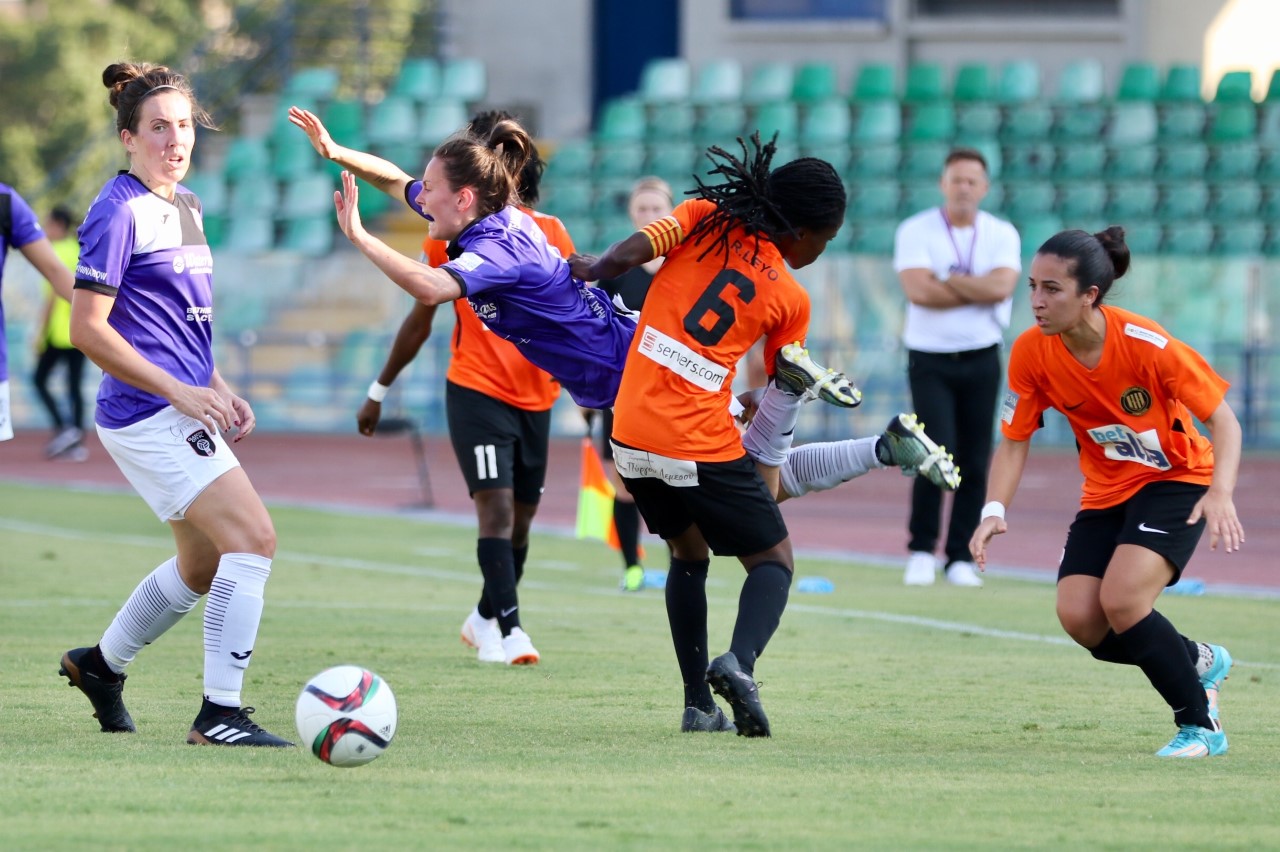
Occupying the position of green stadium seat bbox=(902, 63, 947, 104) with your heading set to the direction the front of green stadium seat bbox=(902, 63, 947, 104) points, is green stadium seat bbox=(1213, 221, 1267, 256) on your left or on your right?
on your left

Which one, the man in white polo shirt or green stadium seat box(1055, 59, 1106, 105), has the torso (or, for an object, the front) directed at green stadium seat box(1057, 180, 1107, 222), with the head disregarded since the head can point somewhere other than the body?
green stadium seat box(1055, 59, 1106, 105)

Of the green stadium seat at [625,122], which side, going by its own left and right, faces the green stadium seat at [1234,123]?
left

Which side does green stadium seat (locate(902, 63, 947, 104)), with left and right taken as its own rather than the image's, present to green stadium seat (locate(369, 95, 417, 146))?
right

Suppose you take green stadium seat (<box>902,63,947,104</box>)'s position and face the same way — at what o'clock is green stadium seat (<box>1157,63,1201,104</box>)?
green stadium seat (<box>1157,63,1201,104</box>) is roughly at 9 o'clock from green stadium seat (<box>902,63,947,104</box>).

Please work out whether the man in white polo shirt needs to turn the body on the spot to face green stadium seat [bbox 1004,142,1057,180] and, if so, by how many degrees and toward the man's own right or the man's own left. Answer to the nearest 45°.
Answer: approximately 180°

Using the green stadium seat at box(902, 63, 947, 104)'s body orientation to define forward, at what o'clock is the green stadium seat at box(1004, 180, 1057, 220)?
the green stadium seat at box(1004, 180, 1057, 220) is roughly at 11 o'clock from the green stadium seat at box(902, 63, 947, 104).

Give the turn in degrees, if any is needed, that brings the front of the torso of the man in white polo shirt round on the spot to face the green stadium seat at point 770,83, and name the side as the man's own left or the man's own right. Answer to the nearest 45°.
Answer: approximately 180°

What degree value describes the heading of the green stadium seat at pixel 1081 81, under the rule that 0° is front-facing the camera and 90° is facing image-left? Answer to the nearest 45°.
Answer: approximately 0°

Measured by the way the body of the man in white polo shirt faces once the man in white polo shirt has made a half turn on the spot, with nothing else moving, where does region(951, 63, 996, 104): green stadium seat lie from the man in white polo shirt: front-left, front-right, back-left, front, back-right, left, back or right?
front
